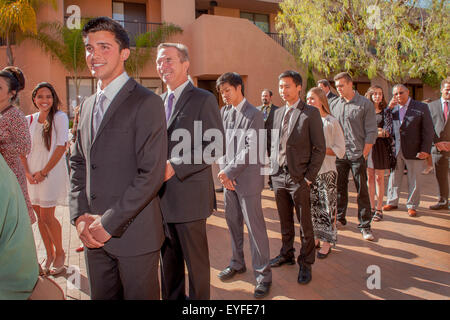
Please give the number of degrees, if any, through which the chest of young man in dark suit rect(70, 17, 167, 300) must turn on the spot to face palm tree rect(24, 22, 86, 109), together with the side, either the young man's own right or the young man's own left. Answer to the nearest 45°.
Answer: approximately 135° to the young man's own right

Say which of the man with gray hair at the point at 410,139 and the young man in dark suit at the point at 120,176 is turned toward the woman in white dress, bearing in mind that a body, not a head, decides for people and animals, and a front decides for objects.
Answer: the man with gray hair

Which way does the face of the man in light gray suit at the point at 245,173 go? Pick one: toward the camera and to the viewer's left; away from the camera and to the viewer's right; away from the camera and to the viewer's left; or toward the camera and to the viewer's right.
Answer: toward the camera and to the viewer's left

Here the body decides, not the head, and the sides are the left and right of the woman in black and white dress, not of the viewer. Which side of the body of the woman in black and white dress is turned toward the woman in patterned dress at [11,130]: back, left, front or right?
front

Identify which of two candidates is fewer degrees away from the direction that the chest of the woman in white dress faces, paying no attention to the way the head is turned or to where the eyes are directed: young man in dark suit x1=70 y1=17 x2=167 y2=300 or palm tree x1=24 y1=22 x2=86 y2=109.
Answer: the young man in dark suit

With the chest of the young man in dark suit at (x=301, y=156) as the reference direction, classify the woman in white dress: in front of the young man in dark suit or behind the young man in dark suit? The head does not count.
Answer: in front

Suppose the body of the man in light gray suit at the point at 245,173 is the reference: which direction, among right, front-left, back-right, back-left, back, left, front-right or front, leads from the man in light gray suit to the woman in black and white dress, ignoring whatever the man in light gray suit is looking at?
back

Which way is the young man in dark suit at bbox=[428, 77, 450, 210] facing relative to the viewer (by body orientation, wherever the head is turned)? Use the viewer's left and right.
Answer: facing the viewer

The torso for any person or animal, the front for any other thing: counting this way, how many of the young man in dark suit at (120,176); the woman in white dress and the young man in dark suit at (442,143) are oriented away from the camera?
0
